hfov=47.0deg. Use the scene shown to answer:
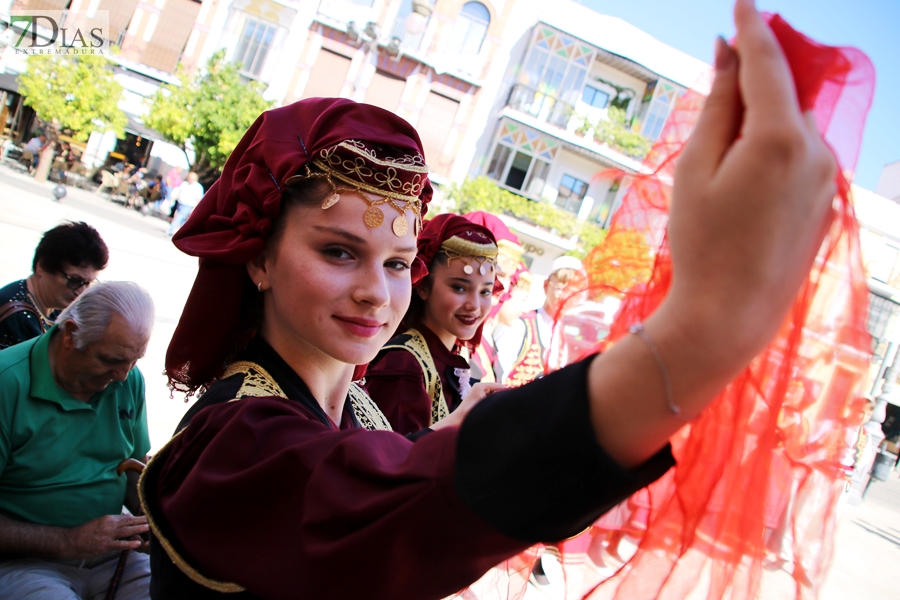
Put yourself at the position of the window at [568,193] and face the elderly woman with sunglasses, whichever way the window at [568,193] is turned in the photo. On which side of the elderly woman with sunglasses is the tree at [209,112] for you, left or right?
right

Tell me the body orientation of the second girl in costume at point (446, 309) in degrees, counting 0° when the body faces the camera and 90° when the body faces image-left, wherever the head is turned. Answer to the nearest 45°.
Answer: approximately 315°

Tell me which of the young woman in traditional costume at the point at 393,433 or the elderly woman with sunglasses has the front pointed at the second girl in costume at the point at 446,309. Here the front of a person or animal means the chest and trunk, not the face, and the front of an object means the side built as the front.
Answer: the elderly woman with sunglasses

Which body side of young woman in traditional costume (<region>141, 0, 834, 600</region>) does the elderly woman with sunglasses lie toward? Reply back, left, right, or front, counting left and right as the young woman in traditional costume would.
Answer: back

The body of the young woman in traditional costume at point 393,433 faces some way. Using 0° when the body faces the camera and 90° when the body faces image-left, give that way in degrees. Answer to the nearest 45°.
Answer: approximately 315°
